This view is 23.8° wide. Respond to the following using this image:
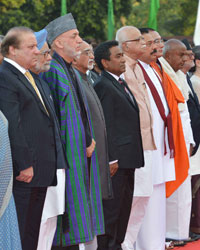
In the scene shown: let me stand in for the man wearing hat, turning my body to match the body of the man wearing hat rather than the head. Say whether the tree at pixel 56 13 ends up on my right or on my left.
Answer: on my left

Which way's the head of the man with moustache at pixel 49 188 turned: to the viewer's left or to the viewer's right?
to the viewer's right

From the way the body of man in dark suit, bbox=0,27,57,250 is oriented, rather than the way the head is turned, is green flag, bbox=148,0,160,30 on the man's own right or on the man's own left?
on the man's own left

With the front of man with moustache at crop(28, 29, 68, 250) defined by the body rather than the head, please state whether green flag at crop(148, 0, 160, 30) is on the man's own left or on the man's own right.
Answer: on the man's own left
